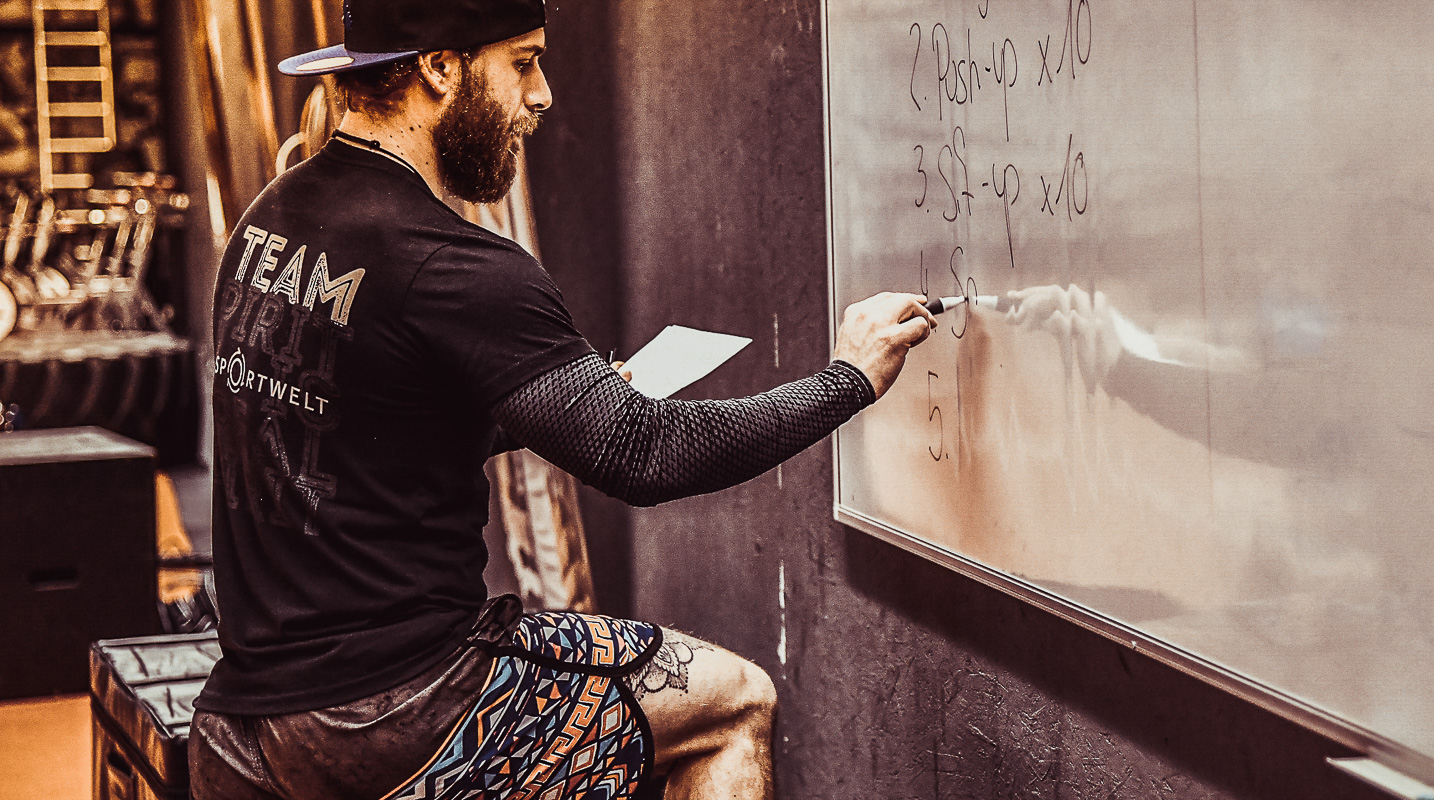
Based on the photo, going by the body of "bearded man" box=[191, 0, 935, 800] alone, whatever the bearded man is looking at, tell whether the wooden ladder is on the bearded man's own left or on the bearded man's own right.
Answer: on the bearded man's own left

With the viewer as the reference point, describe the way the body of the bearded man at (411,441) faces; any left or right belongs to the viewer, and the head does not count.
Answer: facing away from the viewer and to the right of the viewer

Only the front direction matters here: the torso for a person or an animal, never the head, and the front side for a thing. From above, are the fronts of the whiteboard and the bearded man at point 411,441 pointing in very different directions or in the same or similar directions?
very different directions

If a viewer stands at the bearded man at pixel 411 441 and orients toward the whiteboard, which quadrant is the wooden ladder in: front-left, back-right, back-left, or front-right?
back-left

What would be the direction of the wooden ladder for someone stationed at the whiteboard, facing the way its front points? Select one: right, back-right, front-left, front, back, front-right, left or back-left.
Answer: right

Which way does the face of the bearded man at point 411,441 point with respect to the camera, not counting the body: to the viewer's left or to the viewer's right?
to the viewer's right
